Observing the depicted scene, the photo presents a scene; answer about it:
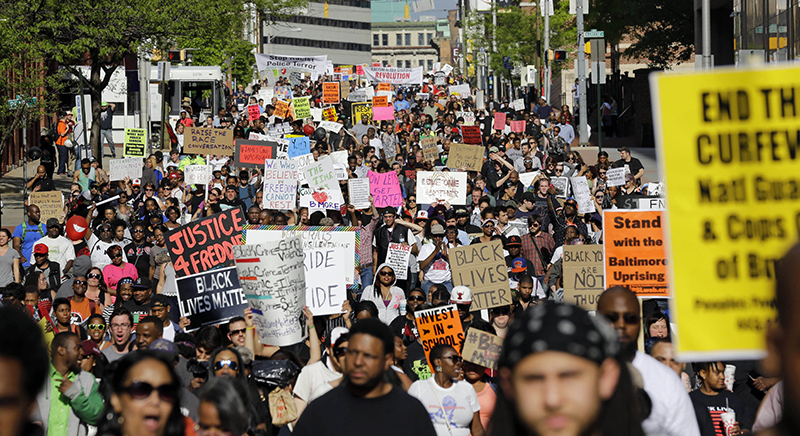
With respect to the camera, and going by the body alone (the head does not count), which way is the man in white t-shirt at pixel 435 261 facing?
toward the camera

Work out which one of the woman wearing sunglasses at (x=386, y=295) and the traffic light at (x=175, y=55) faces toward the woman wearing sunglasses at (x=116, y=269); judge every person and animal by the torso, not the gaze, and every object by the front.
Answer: the traffic light

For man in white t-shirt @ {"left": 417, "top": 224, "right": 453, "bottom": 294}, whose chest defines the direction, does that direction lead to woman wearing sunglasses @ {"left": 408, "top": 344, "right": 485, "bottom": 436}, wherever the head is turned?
yes

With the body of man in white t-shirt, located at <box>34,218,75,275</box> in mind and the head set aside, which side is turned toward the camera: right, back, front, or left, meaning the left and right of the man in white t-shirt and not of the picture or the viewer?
front

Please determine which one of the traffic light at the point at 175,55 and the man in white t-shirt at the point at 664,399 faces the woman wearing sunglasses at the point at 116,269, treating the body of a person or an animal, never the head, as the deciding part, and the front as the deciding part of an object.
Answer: the traffic light

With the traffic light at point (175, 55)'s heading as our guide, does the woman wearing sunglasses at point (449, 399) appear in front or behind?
in front

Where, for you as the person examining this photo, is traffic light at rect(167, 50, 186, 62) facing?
facing the viewer

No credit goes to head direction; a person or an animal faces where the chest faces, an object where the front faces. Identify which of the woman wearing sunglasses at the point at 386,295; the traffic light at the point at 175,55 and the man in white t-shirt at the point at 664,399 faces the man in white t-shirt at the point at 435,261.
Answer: the traffic light

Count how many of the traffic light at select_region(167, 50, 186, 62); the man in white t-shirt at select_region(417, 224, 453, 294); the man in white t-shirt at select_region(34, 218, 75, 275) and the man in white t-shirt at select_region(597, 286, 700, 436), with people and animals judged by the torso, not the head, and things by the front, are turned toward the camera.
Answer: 4

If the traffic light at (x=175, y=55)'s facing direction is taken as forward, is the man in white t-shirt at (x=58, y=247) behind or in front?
in front

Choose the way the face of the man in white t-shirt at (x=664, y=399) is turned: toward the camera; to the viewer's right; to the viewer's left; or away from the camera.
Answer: toward the camera

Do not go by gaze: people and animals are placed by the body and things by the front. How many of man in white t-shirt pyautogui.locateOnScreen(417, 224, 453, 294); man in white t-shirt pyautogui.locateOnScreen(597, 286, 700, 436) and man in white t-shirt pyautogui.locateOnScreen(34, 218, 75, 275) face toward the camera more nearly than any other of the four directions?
3

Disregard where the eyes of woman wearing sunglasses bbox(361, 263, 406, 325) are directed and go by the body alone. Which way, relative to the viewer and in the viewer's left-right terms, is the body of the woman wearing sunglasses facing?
facing the viewer

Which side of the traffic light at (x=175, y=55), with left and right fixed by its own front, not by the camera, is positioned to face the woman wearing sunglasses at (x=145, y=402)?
front

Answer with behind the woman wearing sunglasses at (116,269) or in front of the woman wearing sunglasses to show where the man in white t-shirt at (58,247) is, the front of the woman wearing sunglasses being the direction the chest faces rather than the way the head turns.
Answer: behind

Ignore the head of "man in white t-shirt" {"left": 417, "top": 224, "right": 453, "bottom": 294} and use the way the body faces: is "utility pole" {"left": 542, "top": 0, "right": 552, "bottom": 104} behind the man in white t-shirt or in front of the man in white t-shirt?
behind

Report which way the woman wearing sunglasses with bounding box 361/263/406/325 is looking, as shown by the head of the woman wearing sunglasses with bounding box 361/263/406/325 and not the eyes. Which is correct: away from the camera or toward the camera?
toward the camera

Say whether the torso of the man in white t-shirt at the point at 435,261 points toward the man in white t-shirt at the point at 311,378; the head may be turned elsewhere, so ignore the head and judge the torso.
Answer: yes
